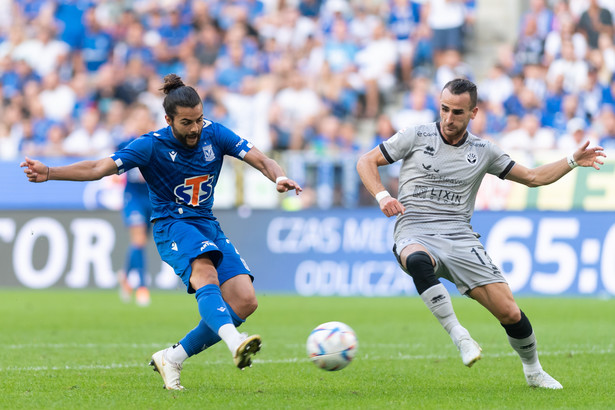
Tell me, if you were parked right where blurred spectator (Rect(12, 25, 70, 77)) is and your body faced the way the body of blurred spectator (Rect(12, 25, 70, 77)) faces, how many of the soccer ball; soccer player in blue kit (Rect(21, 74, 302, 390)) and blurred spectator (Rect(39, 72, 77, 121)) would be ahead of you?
3

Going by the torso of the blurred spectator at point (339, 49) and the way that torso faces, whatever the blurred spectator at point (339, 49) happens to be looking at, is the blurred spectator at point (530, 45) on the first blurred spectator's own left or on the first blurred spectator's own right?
on the first blurred spectator's own left

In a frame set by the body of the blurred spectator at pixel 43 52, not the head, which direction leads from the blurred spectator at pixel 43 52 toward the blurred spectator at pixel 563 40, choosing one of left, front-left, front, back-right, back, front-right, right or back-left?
front-left

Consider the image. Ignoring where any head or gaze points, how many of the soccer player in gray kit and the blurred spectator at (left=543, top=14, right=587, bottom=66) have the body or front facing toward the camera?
2

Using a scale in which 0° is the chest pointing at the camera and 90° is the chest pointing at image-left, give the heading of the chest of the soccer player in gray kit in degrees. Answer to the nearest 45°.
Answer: approximately 0°

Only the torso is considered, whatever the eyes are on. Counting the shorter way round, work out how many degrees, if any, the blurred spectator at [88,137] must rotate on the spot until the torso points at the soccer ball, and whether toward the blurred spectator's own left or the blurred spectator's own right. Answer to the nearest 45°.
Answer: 0° — they already face it

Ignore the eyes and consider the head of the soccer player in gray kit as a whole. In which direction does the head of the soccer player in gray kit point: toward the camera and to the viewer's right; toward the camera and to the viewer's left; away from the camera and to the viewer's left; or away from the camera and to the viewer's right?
toward the camera and to the viewer's left

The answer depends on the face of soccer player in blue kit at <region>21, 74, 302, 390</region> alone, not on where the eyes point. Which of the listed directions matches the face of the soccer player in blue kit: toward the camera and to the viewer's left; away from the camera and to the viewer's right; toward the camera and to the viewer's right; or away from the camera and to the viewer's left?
toward the camera and to the viewer's right
